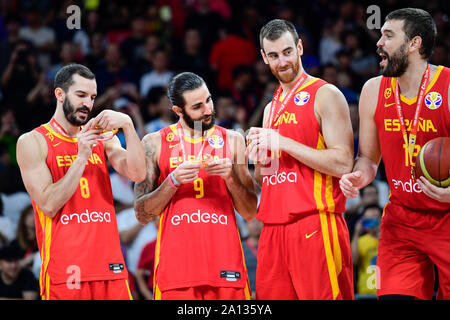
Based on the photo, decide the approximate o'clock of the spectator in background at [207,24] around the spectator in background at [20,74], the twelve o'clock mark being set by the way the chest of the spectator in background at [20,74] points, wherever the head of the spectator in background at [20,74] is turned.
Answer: the spectator in background at [207,24] is roughly at 9 o'clock from the spectator in background at [20,74].

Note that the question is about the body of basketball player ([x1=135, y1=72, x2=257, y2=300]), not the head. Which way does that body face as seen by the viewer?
toward the camera

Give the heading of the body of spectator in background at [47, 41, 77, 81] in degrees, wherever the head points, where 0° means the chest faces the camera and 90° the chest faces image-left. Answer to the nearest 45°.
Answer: approximately 0°

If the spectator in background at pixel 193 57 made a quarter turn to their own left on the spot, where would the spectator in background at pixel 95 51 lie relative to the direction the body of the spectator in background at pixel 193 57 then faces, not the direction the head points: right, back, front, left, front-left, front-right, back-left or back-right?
back

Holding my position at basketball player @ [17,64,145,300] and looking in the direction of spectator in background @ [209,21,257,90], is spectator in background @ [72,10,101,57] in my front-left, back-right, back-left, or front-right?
front-left

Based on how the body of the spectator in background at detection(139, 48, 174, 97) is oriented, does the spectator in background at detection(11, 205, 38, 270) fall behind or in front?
in front

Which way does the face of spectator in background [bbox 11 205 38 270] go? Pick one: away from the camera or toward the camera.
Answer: toward the camera

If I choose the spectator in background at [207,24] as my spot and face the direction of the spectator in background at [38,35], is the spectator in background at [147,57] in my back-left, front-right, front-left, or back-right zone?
front-left

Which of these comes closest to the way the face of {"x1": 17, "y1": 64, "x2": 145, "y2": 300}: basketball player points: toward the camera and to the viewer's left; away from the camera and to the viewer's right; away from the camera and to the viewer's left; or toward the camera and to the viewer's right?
toward the camera and to the viewer's right

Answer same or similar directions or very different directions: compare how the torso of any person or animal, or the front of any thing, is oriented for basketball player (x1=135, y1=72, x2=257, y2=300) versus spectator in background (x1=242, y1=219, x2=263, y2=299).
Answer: same or similar directions

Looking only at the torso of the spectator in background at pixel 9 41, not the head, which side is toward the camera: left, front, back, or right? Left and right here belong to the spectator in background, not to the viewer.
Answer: front

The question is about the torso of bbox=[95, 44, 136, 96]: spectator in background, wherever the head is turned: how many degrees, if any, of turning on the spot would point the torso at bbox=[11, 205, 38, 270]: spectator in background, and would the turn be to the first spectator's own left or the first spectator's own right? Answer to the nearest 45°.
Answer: approximately 45° to the first spectator's own right

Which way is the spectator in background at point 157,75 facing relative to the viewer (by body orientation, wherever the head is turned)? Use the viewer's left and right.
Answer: facing the viewer

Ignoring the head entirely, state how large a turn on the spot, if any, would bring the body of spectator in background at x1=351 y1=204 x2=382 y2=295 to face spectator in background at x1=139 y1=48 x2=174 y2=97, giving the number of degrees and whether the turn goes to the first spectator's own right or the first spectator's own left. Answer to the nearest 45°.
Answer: approximately 135° to the first spectator's own right

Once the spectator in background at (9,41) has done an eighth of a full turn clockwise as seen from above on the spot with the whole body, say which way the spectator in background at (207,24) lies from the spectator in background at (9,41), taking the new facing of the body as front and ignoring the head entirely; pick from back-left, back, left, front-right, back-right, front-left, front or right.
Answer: back-left
